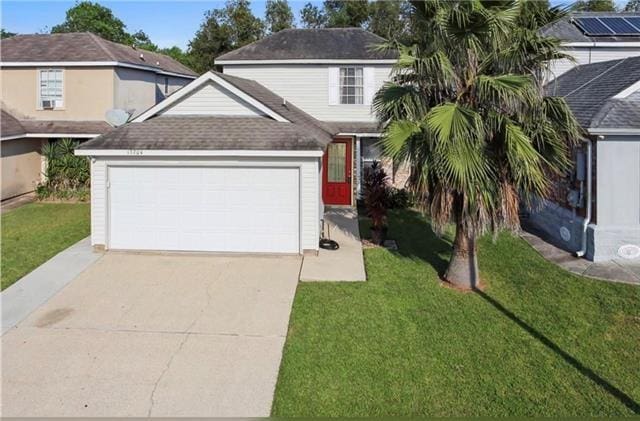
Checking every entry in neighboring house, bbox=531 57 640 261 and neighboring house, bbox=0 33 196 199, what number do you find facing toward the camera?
2

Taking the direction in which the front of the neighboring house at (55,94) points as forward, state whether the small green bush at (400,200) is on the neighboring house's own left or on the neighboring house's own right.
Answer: on the neighboring house's own left

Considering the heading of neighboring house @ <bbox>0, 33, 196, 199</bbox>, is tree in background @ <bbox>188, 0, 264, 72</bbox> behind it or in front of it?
behind

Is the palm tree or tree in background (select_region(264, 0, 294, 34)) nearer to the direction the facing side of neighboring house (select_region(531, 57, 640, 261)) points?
the palm tree

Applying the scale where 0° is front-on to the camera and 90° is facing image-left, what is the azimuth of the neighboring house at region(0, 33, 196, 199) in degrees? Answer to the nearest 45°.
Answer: approximately 0°

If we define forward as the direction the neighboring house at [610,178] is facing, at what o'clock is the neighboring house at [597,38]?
the neighboring house at [597,38] is roughly at 6 o'clock from the neighboring house at [610,178].

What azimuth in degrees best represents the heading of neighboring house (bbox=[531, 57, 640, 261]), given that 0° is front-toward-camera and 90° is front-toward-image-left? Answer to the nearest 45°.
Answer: approximately 0°

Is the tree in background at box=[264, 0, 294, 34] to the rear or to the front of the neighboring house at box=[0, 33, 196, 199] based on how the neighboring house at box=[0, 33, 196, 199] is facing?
to the rear

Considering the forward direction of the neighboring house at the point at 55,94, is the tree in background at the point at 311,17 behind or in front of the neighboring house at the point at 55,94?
behind
